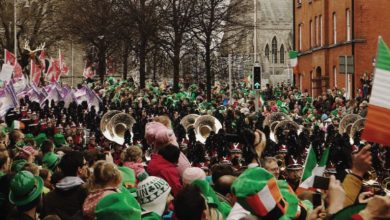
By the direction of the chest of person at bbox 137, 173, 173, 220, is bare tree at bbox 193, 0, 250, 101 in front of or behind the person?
in front

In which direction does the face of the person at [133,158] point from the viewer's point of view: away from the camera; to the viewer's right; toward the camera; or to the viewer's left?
away from the camera

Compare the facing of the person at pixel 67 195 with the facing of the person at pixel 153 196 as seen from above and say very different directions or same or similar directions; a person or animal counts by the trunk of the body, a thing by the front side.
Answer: same or similar directions

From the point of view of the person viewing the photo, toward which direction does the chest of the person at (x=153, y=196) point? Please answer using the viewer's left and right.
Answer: facing away from the viewer and to the right of the viewer

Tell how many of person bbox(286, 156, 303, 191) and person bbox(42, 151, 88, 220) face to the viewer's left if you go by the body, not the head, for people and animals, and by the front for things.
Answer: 0

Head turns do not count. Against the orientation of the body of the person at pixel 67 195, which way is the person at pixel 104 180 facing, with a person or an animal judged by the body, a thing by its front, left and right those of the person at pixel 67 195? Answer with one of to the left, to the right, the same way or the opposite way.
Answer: the same way

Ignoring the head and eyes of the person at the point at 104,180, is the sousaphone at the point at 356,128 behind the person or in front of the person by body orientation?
in front

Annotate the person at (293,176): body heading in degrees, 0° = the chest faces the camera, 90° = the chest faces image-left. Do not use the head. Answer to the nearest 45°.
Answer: approximately 315°

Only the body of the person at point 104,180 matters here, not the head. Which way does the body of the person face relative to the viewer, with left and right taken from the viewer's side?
facing away from the viewer and to the right of the viewer

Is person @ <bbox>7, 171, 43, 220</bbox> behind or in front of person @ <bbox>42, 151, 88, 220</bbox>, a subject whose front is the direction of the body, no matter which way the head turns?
behind

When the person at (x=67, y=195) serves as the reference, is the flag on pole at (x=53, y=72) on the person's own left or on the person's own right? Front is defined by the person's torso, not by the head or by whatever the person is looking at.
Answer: on the person's own left

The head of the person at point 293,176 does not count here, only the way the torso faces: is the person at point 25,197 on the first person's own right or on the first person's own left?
on the first person's own right

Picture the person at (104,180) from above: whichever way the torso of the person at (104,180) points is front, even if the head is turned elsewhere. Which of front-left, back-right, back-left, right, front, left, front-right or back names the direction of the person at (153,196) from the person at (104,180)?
right

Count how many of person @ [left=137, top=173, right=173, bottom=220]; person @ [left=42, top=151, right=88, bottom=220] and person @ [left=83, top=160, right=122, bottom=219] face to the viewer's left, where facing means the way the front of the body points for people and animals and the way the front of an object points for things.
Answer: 0

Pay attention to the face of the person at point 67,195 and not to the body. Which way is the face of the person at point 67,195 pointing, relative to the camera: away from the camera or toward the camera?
away from the camera

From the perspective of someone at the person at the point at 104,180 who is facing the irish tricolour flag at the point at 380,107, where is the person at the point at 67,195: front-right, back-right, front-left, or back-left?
back-left

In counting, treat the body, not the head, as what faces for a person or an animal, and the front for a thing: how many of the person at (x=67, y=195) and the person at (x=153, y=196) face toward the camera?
0
